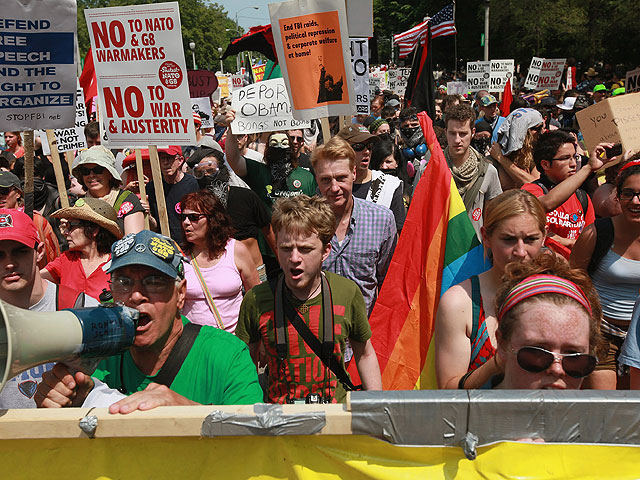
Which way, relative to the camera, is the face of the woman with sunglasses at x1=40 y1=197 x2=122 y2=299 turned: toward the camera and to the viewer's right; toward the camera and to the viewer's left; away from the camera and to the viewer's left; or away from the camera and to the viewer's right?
toward the camera and to the viewer's left

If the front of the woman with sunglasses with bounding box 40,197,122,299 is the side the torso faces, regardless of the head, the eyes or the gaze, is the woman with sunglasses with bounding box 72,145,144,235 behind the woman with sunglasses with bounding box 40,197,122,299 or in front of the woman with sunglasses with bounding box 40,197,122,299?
behind

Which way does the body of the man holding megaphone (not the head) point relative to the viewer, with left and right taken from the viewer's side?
facing the viewer and to the left of the viewer

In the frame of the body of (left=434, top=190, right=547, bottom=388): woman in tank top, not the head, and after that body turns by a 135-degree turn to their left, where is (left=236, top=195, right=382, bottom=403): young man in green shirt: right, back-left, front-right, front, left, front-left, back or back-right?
left

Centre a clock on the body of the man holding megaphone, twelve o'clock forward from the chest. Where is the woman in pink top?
The woman in pink top is roughly at 5 o'clock from the man holding megaphone.

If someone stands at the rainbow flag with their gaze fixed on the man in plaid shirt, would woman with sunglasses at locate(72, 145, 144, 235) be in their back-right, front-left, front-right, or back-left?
front-left

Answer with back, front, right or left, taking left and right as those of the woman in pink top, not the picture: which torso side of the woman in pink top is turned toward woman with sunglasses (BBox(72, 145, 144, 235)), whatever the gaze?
right

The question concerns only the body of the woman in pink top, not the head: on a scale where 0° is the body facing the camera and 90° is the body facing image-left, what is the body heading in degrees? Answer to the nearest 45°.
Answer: approximately 45°

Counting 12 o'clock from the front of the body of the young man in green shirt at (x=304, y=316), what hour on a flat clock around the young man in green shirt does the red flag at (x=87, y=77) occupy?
The red flag is roughly at 5 o'clock from the young man in green shirt.

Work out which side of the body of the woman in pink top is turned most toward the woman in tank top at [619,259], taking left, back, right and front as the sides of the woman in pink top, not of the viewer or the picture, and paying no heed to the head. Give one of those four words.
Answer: left

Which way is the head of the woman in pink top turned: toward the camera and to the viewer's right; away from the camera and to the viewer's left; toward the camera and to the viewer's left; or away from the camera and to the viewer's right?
toward the camera and to the viewer's left

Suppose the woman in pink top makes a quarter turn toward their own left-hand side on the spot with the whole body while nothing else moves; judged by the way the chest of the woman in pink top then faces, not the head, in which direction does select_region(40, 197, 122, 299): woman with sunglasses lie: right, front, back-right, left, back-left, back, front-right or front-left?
back-right

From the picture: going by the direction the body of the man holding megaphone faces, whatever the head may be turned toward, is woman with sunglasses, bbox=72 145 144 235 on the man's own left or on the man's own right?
on the man's own right

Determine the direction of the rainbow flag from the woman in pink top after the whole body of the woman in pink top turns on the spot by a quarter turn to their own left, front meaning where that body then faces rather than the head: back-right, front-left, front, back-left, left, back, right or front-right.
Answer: front

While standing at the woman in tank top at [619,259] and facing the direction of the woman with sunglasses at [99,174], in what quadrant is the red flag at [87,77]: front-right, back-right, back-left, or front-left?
front-right

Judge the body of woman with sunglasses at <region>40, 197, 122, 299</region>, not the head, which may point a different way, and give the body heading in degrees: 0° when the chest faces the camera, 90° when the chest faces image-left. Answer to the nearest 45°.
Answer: approximately 45°

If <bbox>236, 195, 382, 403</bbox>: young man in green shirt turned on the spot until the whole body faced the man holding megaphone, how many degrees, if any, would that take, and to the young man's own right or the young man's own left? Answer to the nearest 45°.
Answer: approximately 45° to the young man's own right

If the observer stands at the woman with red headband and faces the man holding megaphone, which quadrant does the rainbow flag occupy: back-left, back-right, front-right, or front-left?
front-right

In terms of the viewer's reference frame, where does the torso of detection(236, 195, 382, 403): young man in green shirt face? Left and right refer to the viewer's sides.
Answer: facing the viewer
